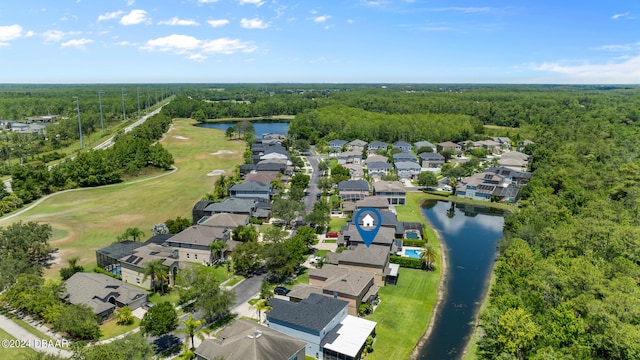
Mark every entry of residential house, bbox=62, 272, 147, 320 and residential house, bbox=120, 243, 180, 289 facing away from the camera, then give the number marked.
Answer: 0

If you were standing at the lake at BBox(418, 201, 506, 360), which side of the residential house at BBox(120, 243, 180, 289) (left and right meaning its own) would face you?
front

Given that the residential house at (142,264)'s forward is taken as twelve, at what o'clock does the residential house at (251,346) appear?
the residential house at (251,346) is roughly at 1 o'clock from the residential house at (142,264).

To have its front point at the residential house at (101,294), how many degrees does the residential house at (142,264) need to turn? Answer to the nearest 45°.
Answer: approximately 90° to its right

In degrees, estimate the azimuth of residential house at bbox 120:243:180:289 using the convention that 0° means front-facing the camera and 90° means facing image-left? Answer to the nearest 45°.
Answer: approximately 315°

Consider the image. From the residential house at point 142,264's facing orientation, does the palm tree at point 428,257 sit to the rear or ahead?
ahead

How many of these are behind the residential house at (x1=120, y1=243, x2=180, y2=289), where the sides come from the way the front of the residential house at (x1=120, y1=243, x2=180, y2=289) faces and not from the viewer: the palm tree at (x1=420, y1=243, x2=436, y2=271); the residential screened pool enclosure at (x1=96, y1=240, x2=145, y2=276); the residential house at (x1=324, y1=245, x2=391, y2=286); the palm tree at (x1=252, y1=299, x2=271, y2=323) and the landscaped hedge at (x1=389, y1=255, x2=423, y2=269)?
1

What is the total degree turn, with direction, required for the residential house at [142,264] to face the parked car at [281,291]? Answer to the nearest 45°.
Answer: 0° — it already faces it

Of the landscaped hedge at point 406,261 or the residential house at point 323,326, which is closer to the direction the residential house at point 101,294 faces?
the residential house

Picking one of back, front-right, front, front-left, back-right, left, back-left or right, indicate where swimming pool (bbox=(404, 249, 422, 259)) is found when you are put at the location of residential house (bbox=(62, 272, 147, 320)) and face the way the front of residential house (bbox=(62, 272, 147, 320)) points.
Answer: front-left

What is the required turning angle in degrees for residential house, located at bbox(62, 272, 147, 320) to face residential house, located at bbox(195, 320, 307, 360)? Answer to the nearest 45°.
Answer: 0° — it already faces it

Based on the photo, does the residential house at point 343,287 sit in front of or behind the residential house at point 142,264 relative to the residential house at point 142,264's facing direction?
in front

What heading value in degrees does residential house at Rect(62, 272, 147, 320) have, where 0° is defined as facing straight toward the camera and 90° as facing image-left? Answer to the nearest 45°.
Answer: approximately 315°

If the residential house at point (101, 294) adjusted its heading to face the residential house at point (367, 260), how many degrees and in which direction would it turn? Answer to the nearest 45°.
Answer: approximately 45° to its left
